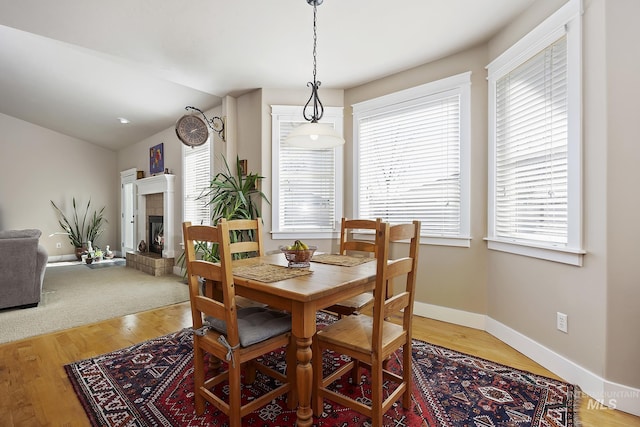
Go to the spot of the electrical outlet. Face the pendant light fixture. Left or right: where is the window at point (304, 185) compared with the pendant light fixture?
right

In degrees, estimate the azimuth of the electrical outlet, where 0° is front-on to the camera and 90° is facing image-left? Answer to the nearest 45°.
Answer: approximately 45°

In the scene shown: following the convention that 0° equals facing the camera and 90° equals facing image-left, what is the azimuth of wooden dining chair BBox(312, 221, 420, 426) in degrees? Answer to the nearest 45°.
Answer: approximately 135°

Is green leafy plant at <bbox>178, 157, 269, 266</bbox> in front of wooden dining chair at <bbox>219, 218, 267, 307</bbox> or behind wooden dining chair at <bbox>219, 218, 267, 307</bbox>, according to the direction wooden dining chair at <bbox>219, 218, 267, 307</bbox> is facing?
behind

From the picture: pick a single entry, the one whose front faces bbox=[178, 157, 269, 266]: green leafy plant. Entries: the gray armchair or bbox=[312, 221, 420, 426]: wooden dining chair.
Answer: the wooden dining chair

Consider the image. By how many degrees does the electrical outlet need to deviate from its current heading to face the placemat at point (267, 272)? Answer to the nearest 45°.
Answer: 0° — it already faces it

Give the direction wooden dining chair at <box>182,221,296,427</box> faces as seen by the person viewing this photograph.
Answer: facing away from the viewer and to the right of the viewer

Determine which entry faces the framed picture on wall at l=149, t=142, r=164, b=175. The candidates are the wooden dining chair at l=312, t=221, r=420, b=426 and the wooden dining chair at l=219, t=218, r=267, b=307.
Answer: the wooden dining chair at l=312, t=221, r=420, b=426
